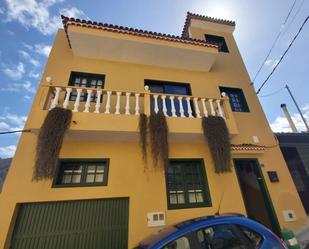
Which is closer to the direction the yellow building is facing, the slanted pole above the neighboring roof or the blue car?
the blue car

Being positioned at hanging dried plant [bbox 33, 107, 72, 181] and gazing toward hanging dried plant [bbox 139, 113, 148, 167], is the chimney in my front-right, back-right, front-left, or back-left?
front-left

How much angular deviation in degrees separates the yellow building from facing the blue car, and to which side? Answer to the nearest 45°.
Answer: approximately 45° to its left

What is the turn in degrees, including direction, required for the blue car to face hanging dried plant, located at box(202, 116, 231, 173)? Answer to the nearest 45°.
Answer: approximately 135° to its right

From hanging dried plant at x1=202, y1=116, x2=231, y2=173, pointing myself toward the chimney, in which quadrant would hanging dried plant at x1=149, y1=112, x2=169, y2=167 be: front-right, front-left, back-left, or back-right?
back-left

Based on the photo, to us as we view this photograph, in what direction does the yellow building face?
facing the viewer

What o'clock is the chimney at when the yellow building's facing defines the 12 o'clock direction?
The chimney is roughly at 8 o'clock from the yellow building.

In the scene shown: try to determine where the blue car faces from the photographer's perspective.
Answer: facing the viewer and to the left of the viewer

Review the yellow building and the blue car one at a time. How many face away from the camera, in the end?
0
